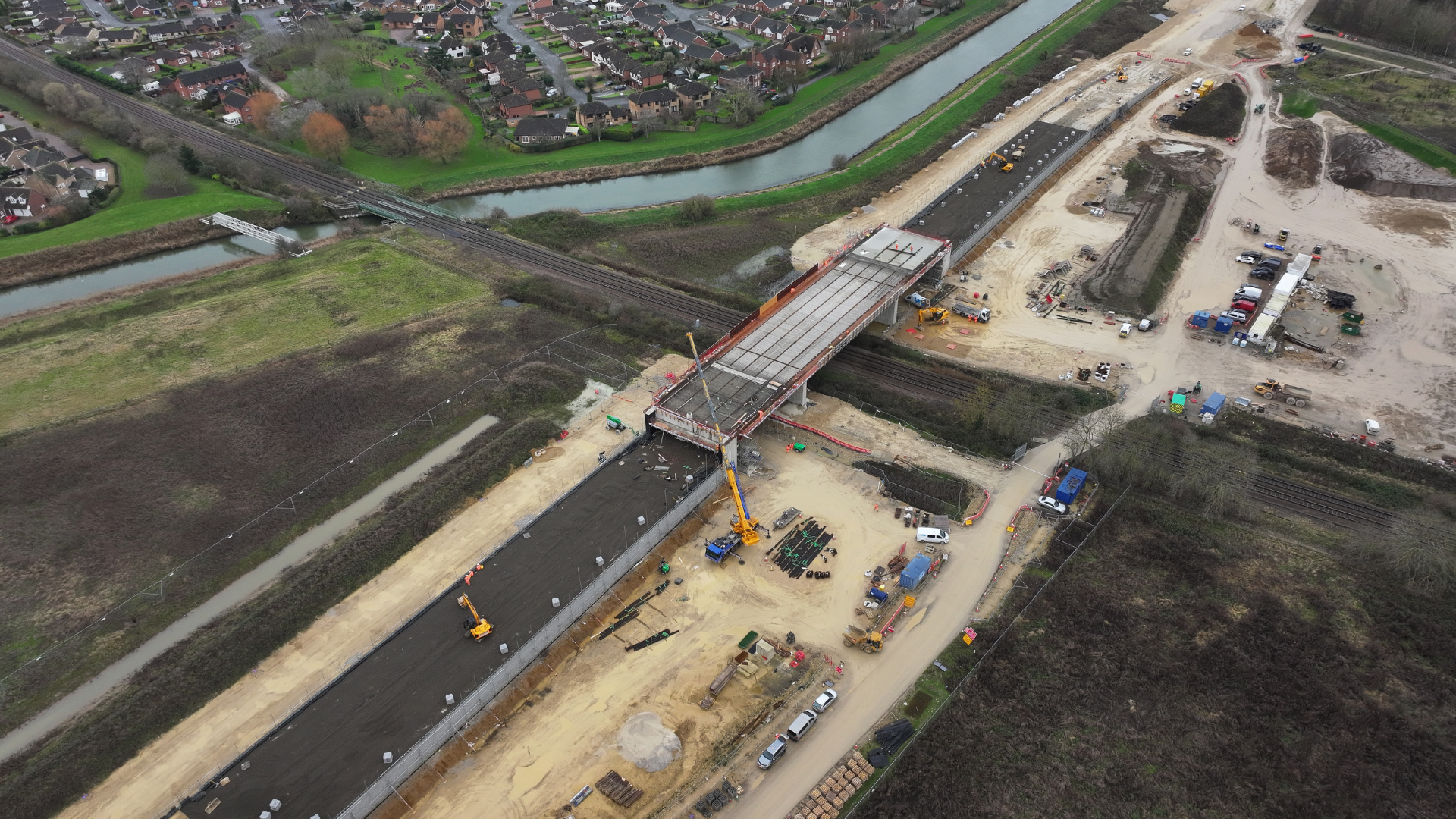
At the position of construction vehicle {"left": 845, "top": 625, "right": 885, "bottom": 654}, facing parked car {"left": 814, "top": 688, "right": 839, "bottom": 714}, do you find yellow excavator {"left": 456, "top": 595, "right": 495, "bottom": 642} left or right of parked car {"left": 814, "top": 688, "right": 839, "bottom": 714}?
right

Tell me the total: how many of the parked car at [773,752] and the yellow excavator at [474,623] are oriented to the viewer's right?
0

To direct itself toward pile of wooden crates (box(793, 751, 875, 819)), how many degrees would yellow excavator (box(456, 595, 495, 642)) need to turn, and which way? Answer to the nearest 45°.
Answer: approximately 180°

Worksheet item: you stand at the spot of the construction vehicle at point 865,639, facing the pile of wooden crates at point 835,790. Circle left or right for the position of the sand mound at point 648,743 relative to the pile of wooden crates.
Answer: right

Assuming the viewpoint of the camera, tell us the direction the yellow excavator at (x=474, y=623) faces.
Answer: facing away from the viewer and to the left of the viewer

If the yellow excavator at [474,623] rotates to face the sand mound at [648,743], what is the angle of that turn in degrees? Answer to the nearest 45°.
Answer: approximately 180°
